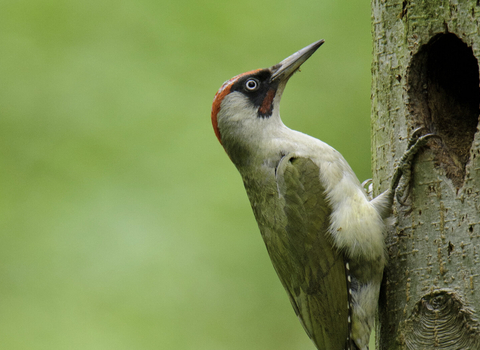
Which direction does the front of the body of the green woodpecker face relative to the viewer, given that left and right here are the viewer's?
facing to the right of the viewer
